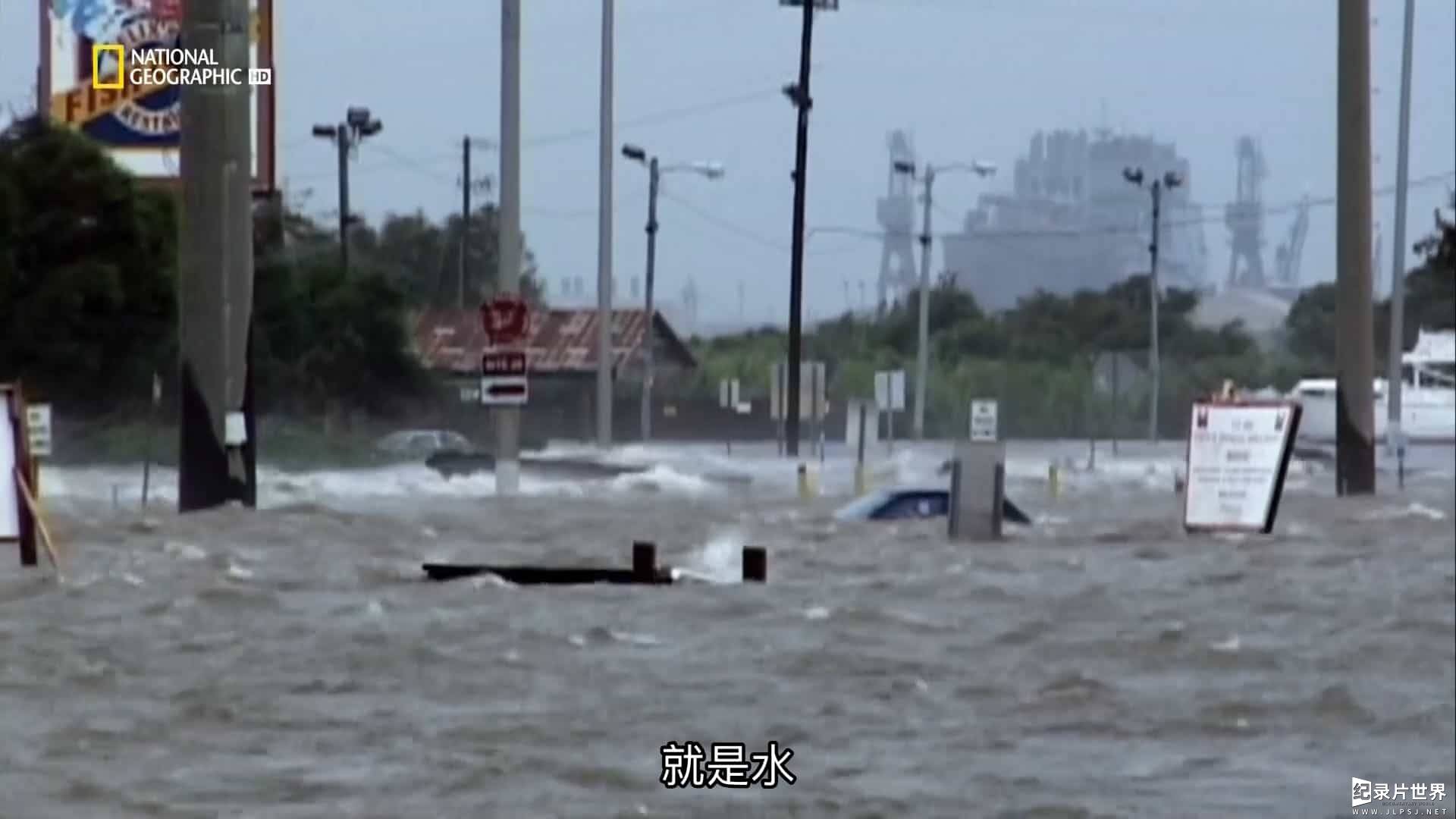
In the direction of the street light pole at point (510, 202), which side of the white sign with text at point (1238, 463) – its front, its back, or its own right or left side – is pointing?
right

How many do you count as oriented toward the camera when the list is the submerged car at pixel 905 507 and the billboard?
1

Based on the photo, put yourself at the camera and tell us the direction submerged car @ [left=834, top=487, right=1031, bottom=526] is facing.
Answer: facing to the left of the viewer

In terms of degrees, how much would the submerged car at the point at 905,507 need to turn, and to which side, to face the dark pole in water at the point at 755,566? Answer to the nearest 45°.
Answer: approximately 90° to its left

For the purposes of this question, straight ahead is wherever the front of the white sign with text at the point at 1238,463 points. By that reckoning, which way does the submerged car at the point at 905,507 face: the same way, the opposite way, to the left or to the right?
to the right

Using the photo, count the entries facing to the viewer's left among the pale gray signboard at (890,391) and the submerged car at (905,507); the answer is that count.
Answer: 1

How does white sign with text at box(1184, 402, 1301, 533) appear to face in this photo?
toward the camera

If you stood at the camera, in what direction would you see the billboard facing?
facing the viewer

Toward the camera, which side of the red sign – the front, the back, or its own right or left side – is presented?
front

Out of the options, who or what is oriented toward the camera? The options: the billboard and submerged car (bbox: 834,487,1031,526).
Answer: the billboard

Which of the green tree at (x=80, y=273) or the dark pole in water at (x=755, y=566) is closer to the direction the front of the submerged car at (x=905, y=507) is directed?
the green tree
